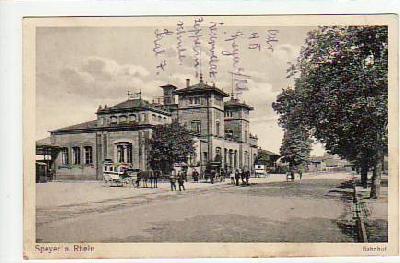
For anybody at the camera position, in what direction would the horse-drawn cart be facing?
facing to the right of the viewer

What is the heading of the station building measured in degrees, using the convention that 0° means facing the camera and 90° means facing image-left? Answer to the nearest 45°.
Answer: approximately 315°
